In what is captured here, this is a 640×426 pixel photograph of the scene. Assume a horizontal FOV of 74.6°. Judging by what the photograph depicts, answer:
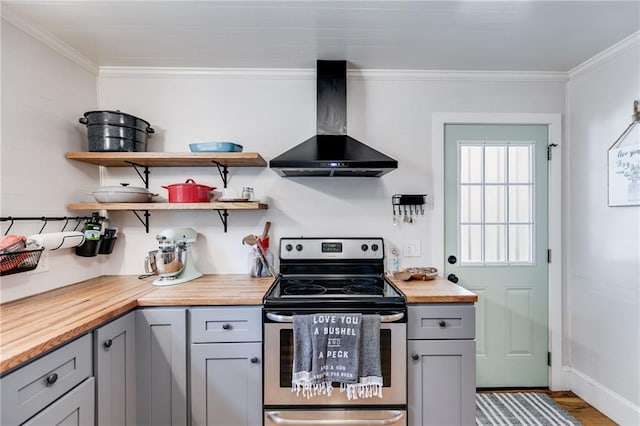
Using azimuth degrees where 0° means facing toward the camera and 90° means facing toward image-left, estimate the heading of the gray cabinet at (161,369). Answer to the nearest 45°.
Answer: approximately 0°

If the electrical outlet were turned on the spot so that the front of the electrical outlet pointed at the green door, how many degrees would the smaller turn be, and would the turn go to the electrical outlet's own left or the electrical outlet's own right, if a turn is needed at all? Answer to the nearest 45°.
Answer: approximately 90° to the electrical outlet's own left

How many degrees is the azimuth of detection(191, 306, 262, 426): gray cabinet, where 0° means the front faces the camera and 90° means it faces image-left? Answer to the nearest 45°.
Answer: approximately 0°

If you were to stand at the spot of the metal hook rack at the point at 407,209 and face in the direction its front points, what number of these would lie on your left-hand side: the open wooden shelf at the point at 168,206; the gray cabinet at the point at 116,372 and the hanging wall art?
1

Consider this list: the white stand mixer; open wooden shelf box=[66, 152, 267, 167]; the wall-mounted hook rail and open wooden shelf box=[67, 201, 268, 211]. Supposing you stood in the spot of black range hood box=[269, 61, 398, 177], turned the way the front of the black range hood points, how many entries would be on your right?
4

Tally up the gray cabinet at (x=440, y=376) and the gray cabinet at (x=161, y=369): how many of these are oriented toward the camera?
2

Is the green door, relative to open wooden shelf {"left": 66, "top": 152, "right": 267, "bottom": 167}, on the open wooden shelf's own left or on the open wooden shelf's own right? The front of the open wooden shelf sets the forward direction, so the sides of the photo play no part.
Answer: on the open wooden shelf's own left
